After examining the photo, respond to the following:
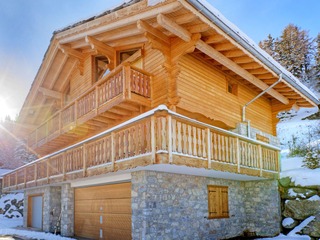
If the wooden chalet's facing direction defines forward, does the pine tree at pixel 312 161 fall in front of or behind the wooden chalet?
behind

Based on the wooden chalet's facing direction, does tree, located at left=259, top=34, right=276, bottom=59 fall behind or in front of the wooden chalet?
behind

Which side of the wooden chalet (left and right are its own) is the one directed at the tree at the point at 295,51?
back

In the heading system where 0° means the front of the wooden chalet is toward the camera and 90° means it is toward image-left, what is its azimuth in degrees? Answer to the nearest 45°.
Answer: approximately 45°
